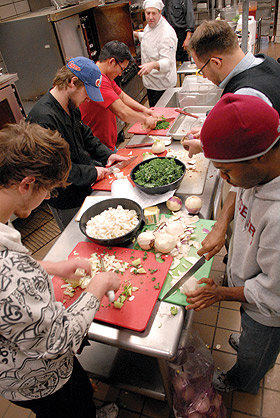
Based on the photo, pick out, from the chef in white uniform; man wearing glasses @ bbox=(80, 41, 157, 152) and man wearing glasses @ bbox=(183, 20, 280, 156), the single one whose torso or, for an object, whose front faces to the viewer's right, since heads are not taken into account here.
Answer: man wearing glasses @ bbox=(80, 41, 157, 152)

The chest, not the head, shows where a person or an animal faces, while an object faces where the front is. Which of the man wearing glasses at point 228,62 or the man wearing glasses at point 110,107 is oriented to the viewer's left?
the man wearing glasses at point 228,62

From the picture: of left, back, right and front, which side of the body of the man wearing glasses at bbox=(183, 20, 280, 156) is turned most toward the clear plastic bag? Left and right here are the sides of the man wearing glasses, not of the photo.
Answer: left

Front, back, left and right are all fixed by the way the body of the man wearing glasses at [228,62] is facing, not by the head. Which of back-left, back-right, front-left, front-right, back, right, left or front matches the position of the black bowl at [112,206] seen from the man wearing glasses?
front-left

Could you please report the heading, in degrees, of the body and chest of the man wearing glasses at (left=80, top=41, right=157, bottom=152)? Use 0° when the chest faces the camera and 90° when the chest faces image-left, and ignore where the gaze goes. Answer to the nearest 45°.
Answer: approximately 270°

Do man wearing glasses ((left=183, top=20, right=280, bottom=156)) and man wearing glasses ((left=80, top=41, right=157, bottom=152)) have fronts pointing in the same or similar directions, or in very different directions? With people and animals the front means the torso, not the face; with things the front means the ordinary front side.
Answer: very different directions

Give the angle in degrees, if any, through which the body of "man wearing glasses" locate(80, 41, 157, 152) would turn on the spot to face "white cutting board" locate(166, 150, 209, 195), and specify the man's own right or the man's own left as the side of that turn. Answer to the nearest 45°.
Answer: approximately 45° to the man's own right

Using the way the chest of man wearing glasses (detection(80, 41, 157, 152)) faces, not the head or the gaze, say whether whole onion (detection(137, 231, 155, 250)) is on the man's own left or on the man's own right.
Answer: on the man's own right

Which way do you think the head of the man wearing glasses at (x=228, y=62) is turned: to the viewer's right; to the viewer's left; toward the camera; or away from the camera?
to the viewer's left

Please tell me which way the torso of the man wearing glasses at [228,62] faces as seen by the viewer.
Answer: to the viewer's left

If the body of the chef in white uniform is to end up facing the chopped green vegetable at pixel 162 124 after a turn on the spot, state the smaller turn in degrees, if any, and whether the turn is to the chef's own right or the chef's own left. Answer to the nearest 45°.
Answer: approximately 45° to the chef's own left

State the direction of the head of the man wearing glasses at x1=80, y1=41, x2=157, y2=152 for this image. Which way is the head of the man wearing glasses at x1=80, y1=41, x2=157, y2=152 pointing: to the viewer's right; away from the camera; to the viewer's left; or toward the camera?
to the viewer's right

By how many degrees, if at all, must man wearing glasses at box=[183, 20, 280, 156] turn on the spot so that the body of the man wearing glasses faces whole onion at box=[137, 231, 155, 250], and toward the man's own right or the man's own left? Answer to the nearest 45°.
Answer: approximately 90° to the man's own left

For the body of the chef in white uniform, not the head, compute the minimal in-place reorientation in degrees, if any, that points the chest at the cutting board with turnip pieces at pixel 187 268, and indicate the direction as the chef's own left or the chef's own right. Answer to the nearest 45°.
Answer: approximately 45° to the chef's own left
